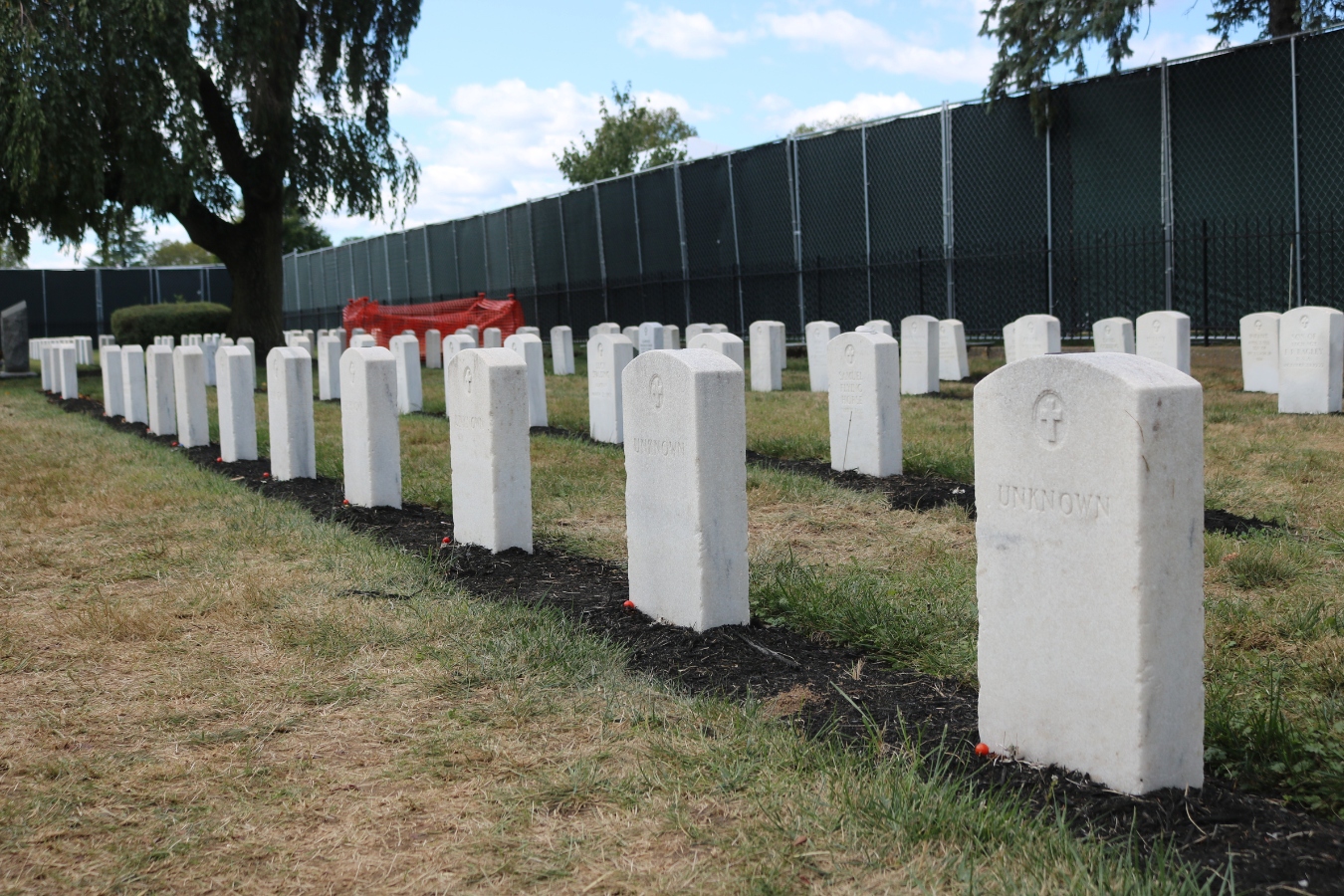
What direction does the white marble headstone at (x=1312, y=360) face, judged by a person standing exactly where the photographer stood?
facing the viewer and to the left of the viewer

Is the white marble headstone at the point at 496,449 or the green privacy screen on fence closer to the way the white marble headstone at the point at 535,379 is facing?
the white marble headstone

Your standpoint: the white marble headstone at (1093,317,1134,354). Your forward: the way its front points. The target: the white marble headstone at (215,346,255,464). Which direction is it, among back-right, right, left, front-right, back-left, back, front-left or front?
front

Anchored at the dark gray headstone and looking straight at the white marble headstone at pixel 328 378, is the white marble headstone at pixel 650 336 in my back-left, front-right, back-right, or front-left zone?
front-left

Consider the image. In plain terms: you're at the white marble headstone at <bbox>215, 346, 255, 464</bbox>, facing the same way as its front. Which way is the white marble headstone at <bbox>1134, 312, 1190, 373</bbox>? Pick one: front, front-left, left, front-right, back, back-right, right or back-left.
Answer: back

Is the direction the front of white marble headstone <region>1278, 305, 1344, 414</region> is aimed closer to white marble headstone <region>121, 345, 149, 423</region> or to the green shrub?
the white marble headstone

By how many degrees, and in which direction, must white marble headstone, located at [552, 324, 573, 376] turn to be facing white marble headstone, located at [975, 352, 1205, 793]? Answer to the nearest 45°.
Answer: approximately 45° to its left

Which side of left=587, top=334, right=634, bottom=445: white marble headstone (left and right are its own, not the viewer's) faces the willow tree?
right
